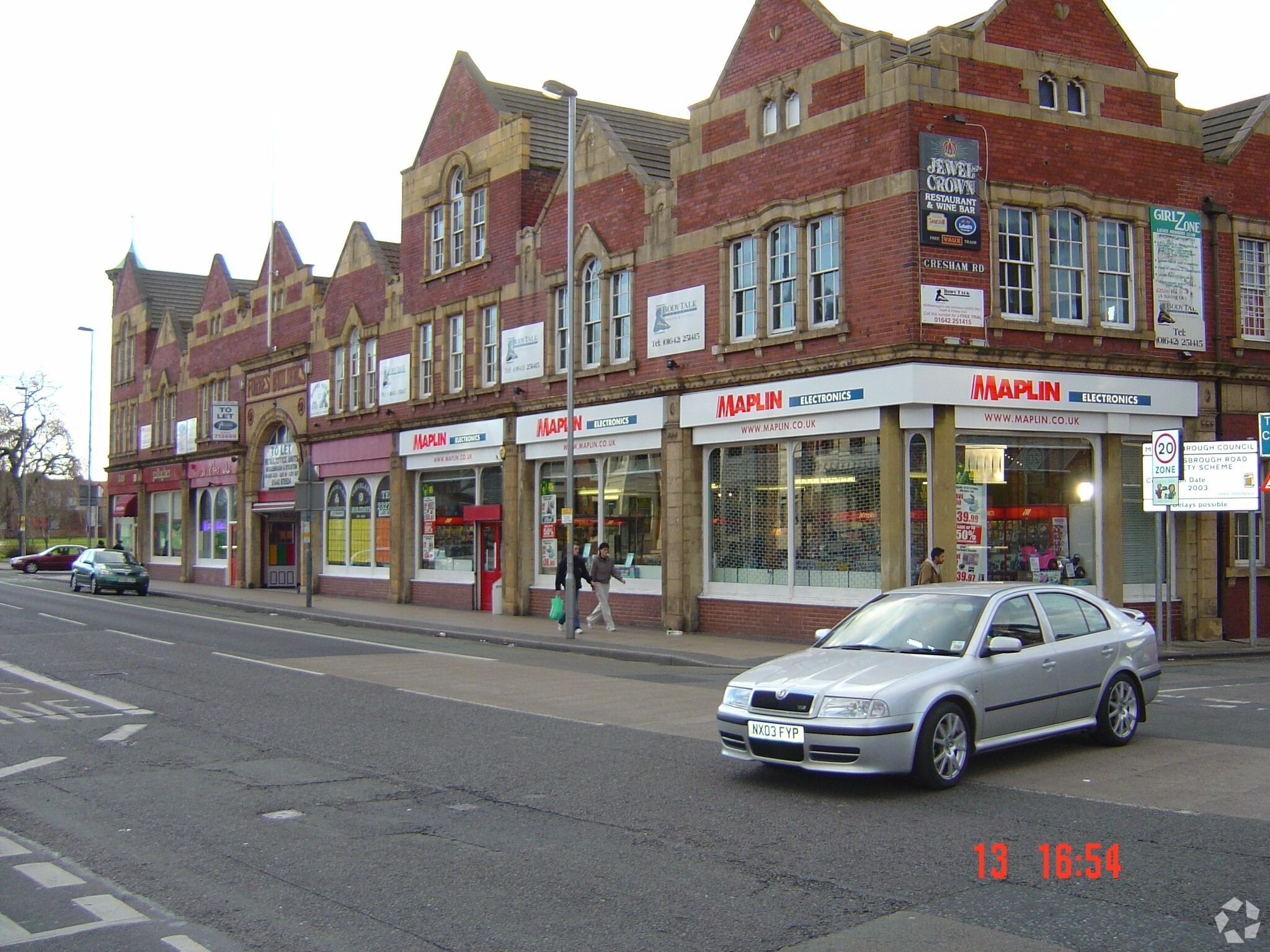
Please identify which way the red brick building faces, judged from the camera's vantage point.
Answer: facing the viewer and to the left of the viewer

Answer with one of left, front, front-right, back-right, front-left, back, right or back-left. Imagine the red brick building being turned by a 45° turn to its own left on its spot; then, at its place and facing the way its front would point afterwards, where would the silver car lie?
front

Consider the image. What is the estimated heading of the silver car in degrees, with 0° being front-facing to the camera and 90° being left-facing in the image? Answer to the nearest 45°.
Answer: approximately 45°

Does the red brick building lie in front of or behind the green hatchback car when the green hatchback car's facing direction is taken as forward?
in front

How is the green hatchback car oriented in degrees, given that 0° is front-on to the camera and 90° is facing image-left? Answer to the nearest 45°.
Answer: approximately 315°

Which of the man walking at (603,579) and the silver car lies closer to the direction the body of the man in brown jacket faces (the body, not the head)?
the silver car

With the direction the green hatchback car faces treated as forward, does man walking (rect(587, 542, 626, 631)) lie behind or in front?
in front

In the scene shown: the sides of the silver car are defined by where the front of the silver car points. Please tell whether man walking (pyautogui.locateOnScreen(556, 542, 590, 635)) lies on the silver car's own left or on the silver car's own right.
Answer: on the silver car's own right
